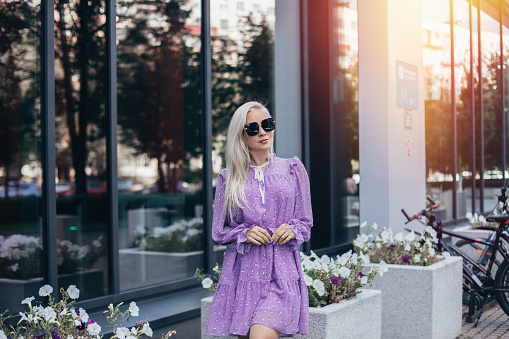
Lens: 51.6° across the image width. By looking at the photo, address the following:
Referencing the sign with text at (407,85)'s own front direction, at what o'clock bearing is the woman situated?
The woman is roughly at 2 o'clock from the sign with text.

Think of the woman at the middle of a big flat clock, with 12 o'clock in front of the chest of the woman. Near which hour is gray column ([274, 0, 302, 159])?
The gray column is roughly at 6 o'clock from the woman.

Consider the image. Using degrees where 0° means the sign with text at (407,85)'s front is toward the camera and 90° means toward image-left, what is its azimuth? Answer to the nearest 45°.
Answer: approximately 315°

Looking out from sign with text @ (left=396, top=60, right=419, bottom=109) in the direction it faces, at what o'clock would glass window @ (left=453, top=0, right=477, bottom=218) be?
The glass window is roughly at 8 o'clock from the sign with text.

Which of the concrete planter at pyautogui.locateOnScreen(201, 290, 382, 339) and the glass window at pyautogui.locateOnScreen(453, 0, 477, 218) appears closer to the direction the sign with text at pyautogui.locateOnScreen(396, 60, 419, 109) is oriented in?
the concrete planter

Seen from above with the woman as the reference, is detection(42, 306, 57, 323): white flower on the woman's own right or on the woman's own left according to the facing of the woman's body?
on the woman's own right

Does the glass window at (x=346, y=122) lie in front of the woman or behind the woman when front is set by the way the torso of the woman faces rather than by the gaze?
behind

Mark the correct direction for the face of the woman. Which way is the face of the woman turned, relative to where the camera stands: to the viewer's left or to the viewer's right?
to the viewer's right

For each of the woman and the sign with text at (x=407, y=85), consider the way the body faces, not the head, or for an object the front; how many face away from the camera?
0

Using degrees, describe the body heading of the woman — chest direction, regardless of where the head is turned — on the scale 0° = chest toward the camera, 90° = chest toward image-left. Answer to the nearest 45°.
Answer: approximately 0°
